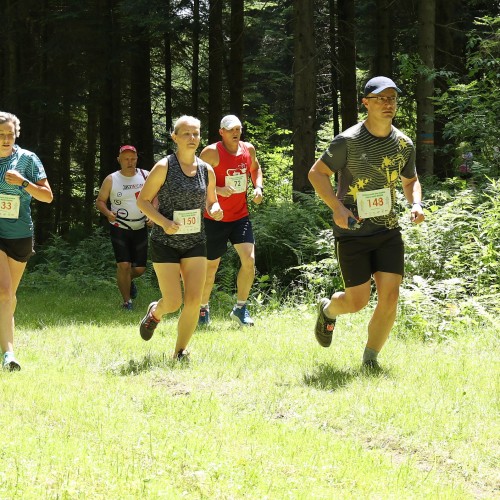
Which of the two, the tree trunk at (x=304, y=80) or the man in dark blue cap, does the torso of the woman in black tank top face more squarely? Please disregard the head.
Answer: the man in dark blue cap

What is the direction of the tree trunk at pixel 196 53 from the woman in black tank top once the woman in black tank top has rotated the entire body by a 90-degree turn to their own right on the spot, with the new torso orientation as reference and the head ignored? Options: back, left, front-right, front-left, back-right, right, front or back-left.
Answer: back-right

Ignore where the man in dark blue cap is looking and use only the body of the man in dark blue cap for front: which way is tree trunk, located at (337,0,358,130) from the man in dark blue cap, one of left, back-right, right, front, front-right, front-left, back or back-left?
back-left

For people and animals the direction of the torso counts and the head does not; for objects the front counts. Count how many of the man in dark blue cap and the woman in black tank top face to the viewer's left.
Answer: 0

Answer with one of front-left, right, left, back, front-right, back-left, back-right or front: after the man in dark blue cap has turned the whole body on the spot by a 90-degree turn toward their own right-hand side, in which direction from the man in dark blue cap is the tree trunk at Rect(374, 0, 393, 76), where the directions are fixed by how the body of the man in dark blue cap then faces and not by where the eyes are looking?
back-right

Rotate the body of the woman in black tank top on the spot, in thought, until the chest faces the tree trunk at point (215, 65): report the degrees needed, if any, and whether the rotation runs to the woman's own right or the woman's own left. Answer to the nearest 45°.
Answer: approximately 135° to the woman's own left

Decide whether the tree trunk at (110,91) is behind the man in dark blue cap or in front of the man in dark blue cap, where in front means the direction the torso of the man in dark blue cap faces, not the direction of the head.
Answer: behind

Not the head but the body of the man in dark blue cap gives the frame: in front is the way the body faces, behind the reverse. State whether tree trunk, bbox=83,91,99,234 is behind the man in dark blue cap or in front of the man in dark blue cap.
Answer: behind

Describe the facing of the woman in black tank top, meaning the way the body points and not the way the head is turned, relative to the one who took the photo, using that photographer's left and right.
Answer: facing the viewer and to the right of the viewer

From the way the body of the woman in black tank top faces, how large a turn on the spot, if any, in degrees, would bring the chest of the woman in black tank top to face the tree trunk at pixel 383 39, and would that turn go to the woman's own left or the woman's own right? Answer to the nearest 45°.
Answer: approximately 135° to the woman's own left

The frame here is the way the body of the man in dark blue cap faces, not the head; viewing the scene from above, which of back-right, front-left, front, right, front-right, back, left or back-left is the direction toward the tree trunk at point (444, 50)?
back-left
